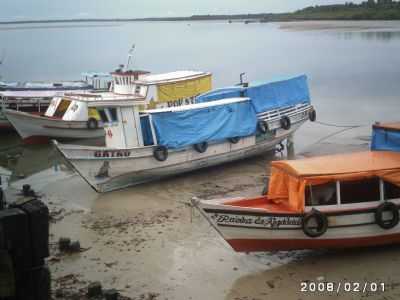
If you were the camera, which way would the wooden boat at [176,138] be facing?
facing the viewer and to the left of the viewer

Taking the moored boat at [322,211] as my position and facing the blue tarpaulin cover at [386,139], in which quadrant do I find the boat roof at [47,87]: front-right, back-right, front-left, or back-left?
front-left
